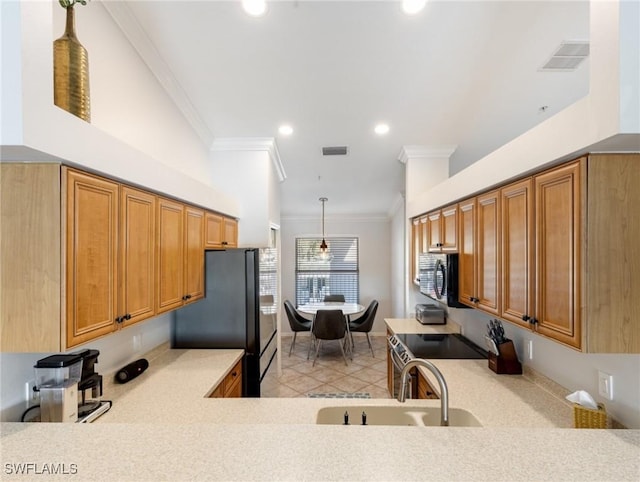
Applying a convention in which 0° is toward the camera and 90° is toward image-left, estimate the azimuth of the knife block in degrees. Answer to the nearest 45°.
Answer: approximately 45°

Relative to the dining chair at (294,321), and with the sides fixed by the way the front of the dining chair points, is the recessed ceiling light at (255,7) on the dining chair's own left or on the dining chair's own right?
on the dining chair's own right

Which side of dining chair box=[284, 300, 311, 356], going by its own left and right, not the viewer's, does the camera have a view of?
right

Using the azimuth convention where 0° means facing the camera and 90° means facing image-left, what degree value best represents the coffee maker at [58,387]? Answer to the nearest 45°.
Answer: approximately 315°

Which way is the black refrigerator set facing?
to the viewer's right

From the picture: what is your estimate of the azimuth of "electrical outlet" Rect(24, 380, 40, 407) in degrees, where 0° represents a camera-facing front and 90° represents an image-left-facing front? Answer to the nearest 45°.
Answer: approximately 315°

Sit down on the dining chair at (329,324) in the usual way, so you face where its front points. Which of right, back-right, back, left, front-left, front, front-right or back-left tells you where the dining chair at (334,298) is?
front

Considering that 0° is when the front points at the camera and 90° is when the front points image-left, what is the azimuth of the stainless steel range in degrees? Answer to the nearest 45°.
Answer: approximately 90°

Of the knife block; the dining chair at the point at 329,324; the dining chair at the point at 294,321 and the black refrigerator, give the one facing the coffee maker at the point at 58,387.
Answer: the knife block

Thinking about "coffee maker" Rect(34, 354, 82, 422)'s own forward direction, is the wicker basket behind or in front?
in front

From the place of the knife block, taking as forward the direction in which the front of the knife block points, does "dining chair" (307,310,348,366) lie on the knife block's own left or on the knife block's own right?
on the knife block's own right

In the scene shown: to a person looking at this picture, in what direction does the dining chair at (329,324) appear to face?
facing away from the viewer

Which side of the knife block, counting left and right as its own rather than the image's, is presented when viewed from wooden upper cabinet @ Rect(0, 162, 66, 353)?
front

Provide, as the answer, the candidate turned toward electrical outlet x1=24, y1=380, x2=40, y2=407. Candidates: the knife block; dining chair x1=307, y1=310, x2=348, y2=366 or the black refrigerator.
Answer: the knife block

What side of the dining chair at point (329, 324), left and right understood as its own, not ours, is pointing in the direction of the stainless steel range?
back

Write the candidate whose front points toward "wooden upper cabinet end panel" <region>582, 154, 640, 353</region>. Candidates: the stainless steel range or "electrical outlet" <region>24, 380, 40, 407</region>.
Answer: the electrical outlet

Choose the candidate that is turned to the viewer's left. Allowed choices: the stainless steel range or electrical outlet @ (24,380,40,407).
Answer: the stainless steel range

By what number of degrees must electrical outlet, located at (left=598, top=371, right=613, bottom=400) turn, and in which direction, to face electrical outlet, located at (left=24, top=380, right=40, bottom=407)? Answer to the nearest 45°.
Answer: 0° — it already faces it

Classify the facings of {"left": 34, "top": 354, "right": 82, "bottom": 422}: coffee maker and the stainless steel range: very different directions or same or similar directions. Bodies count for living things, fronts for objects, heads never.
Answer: very different directions
